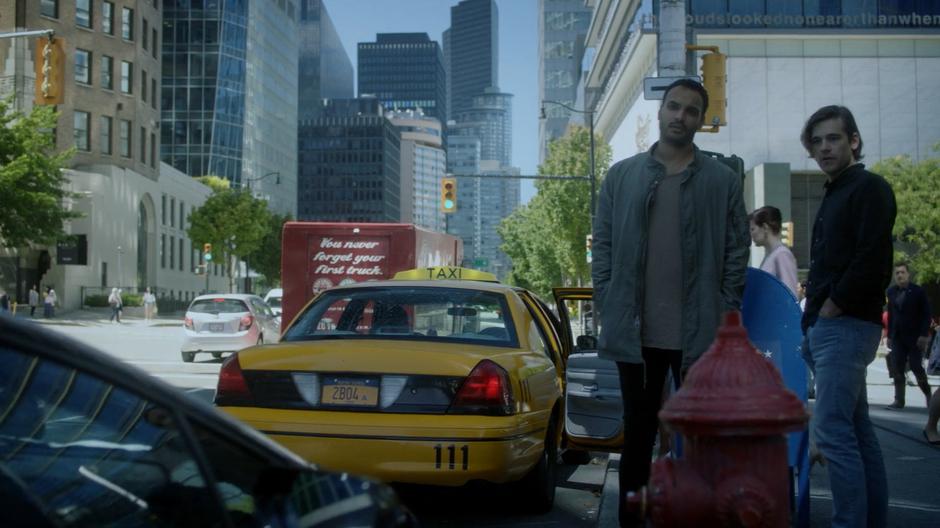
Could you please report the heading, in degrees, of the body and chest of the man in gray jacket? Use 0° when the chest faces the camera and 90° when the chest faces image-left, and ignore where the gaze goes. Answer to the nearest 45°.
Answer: approximately 0°

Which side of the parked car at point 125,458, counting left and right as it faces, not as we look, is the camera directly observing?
right

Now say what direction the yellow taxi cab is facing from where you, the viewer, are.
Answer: facing away from the viewer

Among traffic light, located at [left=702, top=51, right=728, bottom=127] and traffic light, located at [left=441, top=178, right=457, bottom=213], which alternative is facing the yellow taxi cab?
traffic light, located at [left=441, top=178, right=457, bottom=213]

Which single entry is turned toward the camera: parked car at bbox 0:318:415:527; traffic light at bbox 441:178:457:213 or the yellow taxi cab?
the traffic light

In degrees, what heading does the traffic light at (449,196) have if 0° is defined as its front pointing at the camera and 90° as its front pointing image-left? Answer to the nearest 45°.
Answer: approximately 0°

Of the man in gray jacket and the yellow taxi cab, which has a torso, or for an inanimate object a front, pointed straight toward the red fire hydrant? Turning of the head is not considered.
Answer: the man in gray jacket

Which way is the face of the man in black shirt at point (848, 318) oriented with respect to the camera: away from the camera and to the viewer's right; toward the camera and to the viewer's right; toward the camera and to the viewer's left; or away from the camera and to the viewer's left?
toward the camera and to the viewer's left

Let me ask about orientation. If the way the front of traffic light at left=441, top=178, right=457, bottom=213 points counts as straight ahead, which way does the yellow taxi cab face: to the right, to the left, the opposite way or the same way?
the opposite way
